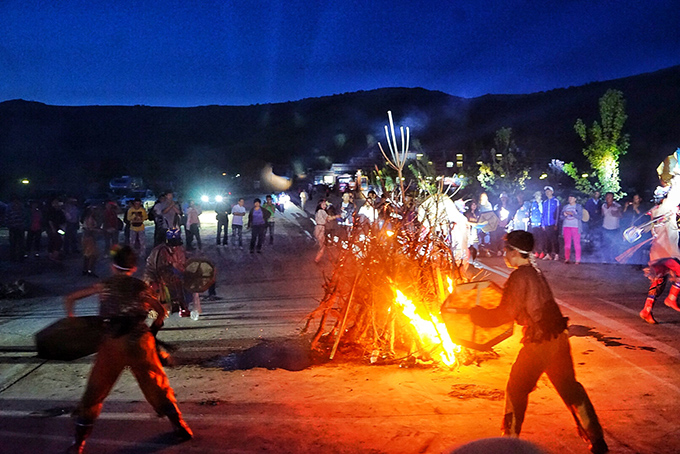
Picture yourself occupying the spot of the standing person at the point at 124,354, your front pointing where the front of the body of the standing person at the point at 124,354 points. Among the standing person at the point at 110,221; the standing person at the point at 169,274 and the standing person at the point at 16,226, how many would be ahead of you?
3

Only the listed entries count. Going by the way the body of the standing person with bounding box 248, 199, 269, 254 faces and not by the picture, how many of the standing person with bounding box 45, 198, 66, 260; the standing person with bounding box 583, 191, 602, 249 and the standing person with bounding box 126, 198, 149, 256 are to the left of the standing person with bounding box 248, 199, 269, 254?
1

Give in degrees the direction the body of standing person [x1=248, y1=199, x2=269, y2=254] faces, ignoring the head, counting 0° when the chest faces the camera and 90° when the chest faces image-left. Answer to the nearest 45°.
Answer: approximately 0°

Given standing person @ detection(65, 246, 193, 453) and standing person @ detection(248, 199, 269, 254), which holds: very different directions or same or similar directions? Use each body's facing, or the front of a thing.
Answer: very different directions

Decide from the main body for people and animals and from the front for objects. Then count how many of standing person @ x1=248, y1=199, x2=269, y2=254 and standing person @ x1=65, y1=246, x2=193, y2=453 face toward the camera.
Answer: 1

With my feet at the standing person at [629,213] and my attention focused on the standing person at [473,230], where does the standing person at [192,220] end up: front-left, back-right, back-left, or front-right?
front-right

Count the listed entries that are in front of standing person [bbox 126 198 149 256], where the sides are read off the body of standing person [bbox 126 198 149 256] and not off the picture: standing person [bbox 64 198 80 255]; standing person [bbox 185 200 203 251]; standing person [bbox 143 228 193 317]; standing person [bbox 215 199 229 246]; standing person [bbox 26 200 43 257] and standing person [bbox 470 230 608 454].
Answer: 2

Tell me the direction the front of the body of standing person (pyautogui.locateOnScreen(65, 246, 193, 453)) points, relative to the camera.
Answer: away from the camera

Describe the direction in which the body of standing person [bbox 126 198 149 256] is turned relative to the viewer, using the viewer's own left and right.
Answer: facing the viewer

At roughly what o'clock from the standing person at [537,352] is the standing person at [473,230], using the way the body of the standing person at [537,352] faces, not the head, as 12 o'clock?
the standing person at [473,230] is roughly at 1 o'clock from the standing person at [537,352].

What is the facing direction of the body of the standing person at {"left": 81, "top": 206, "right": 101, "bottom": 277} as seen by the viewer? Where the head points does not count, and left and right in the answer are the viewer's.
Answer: facing the viewer and to the right of the viewer

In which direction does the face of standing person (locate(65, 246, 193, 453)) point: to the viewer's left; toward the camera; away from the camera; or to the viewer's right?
away from the camera

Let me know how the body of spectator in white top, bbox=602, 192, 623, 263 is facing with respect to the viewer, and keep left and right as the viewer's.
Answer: facing the viewer and to the left of the viewer

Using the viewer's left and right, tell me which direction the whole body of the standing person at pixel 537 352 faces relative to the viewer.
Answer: facing away from the viewer and to the left of the viewer

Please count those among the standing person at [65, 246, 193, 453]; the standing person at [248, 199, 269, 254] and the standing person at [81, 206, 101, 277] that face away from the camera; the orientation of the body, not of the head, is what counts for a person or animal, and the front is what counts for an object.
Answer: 1

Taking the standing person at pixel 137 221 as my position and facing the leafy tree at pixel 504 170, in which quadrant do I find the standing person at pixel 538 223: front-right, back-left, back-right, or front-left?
front-right

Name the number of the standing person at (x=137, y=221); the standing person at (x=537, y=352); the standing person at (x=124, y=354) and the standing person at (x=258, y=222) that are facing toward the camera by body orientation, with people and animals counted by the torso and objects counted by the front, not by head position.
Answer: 2

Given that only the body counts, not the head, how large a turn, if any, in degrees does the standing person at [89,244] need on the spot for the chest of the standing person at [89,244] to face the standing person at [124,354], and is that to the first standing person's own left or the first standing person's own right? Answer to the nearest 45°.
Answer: approximately 45° to the first standing person's own right

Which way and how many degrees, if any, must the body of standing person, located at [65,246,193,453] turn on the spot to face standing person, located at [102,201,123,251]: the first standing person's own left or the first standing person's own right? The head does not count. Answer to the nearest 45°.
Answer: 0° — they already face them
